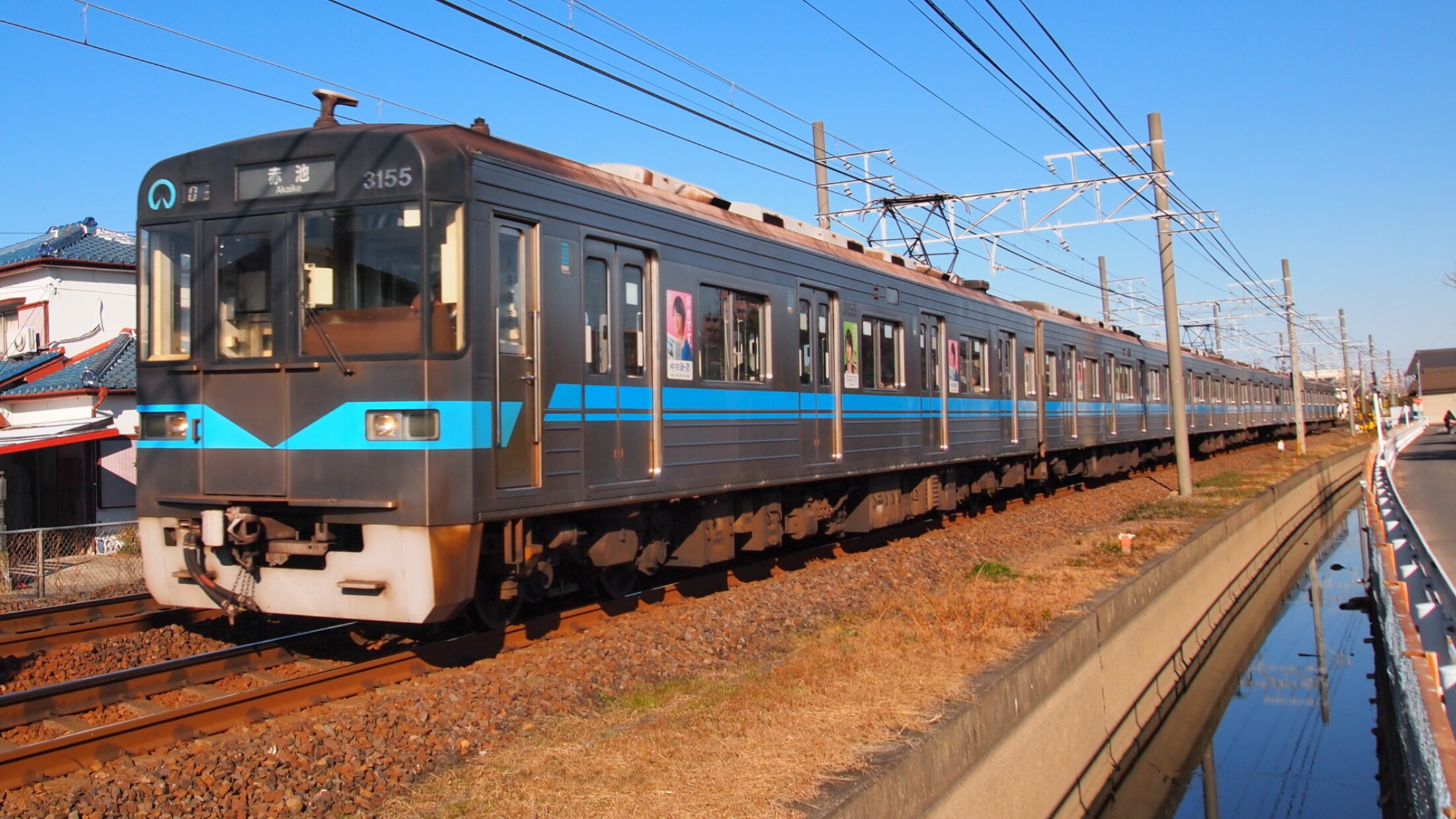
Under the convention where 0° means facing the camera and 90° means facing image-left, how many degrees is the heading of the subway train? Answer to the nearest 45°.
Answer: approximately 45°

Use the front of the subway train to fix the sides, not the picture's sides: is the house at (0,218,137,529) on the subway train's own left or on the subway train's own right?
on the subway train's own right

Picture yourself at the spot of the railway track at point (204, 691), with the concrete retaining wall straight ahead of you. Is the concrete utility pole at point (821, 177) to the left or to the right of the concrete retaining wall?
left

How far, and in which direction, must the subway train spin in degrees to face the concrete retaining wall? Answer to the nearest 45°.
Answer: approximately 135° to its left

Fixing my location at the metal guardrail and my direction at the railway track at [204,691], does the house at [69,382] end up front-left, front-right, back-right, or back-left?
front-right

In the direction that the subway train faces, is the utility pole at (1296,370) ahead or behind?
behind

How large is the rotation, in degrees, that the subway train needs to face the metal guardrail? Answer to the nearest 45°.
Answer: approximately 45° to its left

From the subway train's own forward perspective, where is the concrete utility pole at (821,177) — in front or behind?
behind

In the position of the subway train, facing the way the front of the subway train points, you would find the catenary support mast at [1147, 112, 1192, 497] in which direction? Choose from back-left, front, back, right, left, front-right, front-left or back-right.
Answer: back

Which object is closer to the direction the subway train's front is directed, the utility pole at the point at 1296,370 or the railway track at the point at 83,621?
the railway track
